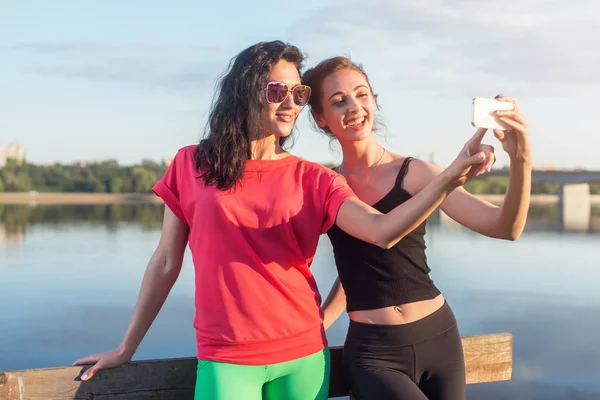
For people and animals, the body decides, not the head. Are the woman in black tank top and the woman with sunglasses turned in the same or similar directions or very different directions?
same or similar directions

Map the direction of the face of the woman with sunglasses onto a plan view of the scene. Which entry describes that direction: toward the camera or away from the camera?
toward the camera

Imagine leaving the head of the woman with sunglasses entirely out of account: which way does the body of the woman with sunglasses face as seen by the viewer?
toward the camera

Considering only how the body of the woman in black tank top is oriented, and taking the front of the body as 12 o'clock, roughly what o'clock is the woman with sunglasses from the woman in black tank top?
The woman with sunglasses is roughly at 2 o'clock from the woman in black tank top.

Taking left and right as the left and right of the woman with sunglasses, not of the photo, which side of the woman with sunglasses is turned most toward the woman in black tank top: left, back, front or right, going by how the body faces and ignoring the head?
left

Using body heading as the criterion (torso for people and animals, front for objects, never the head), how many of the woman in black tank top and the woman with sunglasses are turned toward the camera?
2

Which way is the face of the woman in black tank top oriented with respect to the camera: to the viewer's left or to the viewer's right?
to the viewer's right

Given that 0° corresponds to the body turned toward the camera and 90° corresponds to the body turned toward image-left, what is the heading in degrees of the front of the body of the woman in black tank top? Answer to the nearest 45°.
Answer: approximately 0°
